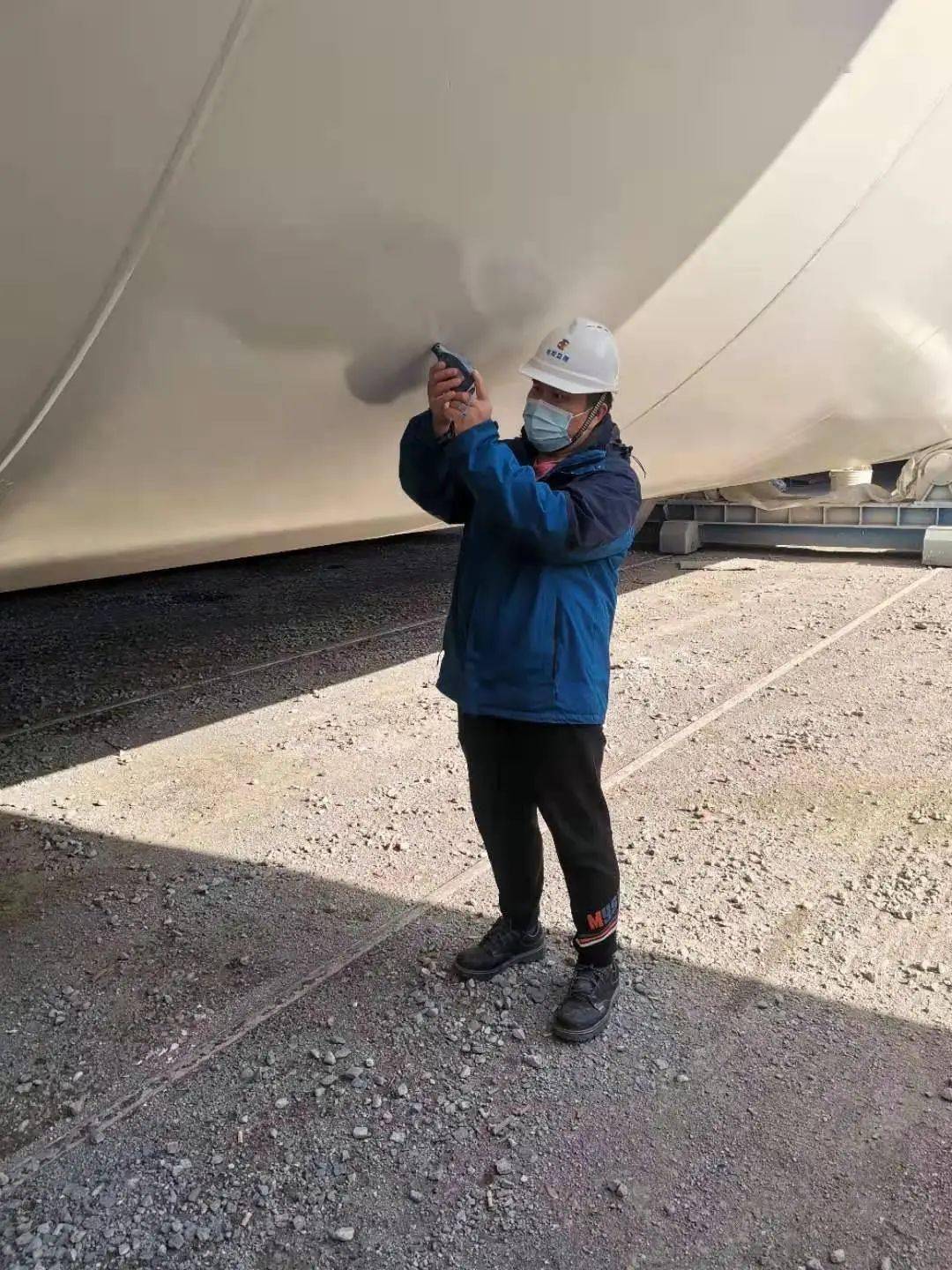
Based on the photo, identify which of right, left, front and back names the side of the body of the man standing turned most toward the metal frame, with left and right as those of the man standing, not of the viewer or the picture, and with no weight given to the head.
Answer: back

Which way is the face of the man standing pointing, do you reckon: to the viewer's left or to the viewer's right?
to the viewer's left

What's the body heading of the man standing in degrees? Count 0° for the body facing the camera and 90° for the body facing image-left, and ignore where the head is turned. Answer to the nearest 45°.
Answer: approximately 45°
